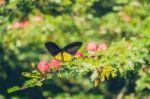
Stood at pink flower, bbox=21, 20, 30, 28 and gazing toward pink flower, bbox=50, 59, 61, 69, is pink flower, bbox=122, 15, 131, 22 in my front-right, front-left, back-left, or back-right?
front-left

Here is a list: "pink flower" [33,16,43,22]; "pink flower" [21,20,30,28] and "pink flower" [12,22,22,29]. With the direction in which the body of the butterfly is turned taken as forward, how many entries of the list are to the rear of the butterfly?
0

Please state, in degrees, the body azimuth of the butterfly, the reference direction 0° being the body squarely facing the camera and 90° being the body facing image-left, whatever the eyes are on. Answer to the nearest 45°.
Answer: approximately 180°

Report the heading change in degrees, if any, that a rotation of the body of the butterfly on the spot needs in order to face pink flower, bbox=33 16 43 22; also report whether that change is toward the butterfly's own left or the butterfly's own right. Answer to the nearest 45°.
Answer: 0° — it already faces it

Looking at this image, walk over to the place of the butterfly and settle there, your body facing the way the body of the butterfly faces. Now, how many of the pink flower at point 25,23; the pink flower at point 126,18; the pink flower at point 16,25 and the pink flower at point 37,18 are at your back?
0

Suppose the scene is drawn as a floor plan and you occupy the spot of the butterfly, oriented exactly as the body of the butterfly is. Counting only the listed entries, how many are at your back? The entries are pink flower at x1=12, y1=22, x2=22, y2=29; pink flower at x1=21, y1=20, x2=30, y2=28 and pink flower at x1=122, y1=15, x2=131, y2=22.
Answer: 0

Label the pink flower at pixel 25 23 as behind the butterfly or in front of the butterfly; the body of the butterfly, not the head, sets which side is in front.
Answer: in front

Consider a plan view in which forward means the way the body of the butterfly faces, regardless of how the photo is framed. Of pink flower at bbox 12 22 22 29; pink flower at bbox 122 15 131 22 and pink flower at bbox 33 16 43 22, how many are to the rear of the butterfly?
0

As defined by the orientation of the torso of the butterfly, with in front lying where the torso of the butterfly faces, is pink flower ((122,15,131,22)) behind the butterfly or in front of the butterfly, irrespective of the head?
in front
